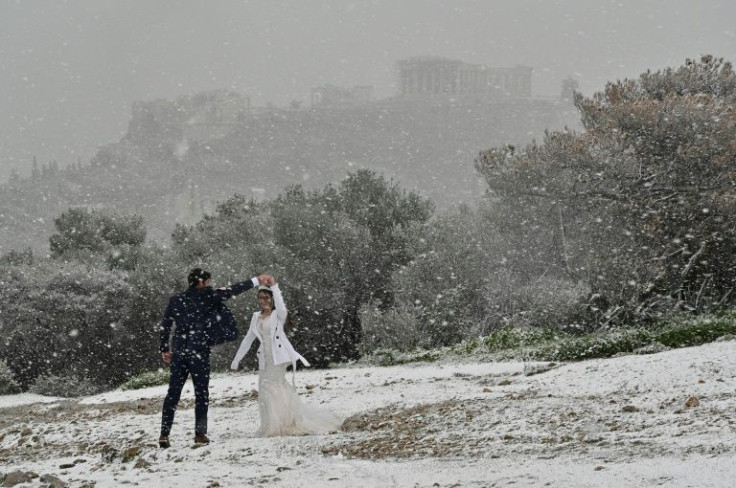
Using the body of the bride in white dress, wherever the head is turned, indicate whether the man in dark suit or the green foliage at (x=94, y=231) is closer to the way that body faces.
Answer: the man in dark suit

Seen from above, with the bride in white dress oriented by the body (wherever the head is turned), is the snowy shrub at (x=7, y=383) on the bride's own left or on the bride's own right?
on the bride's own right

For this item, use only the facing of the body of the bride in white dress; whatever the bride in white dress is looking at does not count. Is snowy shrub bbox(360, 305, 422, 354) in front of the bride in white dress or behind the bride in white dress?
behind

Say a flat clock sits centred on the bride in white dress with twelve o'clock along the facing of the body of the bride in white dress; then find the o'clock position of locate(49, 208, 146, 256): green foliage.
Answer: The green foliage is roughly at 4 o'clock from the bride in white dress.

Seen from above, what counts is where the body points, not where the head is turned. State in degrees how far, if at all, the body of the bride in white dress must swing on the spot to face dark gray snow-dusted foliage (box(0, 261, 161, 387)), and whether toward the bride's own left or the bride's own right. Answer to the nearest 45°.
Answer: approximately 135° to the bride's own right

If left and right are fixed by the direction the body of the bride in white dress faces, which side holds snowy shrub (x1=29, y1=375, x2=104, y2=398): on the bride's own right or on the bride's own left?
on the bride's own right

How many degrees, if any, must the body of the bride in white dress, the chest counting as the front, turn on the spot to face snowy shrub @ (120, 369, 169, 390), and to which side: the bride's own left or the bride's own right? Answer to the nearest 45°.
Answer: approximately 135° to the bride's own right

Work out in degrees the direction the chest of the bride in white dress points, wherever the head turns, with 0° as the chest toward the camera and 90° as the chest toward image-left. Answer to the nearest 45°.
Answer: approximately 45°
